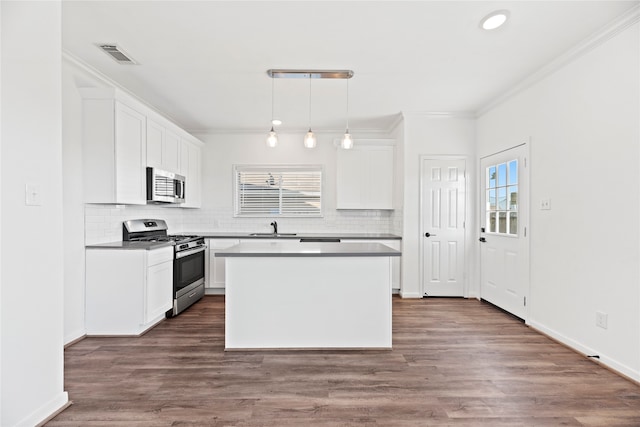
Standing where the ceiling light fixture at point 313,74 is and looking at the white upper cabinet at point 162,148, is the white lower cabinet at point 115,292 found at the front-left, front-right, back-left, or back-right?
front-left

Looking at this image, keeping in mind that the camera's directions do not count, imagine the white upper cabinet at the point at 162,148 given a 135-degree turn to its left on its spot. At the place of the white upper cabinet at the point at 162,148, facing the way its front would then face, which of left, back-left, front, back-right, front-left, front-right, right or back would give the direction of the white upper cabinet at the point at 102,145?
back-left

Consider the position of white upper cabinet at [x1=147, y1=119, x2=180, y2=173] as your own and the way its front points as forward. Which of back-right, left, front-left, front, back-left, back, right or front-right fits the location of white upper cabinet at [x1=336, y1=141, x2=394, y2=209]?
front-left

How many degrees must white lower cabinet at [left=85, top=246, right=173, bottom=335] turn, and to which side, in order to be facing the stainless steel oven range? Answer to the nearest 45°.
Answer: approximately 90° to its left

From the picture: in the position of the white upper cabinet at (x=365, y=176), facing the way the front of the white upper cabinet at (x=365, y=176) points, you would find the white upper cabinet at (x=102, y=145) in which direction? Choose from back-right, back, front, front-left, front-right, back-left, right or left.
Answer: front-right

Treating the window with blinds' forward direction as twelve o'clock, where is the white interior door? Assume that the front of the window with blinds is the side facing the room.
The white interior door is roughly at 10 o'clock from the window with blinds.

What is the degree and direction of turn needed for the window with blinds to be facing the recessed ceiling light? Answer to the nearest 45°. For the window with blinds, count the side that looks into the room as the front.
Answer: approximately 45° to its left

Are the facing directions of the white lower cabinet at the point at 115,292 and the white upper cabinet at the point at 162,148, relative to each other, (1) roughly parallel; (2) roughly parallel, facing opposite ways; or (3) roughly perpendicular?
roughly parallel

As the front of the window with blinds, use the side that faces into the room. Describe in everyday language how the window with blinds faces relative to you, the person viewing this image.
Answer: facing the viewer

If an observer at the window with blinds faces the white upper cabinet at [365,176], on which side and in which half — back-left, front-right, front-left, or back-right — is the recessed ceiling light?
front-right

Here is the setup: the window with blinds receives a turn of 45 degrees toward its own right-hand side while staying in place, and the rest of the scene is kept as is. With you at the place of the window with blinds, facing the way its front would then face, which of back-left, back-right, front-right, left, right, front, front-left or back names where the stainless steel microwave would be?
front

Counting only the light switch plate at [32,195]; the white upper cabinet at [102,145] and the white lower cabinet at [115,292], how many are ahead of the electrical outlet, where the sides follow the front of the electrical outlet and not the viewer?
3

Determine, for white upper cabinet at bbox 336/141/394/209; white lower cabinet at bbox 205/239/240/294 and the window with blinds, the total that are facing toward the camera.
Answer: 3

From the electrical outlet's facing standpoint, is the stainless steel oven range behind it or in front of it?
in front

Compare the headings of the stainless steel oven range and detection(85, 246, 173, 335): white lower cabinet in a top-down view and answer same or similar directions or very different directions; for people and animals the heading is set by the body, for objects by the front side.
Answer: same or similar directions

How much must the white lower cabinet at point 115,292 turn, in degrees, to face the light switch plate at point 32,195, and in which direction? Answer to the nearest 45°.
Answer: approximately 45° to its right

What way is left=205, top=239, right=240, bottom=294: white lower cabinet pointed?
toward the camera

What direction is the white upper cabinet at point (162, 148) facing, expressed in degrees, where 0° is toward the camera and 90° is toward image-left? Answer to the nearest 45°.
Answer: approximately 315°
